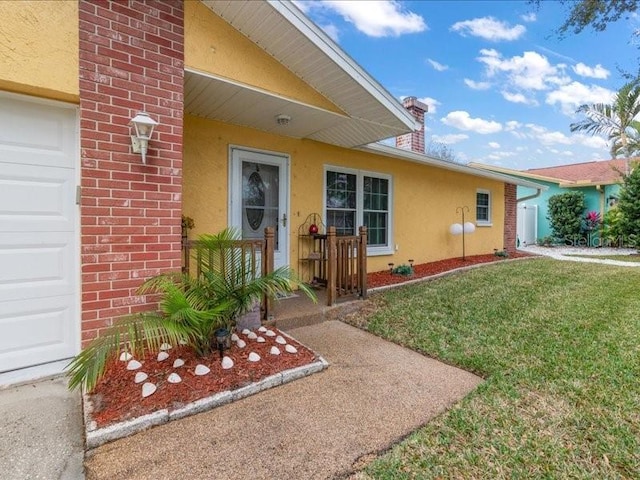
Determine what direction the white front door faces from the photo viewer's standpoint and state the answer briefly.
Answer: facing the viewer and to the right of the viewer

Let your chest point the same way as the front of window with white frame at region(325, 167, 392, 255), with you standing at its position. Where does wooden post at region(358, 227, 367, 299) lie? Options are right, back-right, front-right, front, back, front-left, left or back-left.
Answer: front-right

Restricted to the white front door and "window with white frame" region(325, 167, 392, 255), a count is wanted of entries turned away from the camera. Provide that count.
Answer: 0

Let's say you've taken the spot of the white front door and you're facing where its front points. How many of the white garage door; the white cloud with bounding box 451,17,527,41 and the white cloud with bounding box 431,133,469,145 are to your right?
1

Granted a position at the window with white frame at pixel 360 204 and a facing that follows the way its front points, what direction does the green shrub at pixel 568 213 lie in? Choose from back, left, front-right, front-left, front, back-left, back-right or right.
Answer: left

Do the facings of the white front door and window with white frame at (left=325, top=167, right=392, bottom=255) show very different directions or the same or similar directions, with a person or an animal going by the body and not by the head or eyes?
same or similar directions

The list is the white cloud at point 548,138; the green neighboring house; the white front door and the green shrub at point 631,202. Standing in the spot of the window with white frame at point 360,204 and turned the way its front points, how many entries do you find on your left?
3

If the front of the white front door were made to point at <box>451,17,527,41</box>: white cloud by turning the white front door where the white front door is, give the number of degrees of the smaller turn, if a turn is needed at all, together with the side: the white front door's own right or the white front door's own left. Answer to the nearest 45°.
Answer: approximately 90° to the white front door's own left

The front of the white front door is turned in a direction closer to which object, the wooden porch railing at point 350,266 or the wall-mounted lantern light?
the wooden porch railing

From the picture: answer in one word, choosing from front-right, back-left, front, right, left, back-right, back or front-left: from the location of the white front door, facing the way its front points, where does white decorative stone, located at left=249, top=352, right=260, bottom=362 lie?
front-right

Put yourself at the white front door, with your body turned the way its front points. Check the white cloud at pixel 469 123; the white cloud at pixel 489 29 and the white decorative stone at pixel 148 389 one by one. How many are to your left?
2

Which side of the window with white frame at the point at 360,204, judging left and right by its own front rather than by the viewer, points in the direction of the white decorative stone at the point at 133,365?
right

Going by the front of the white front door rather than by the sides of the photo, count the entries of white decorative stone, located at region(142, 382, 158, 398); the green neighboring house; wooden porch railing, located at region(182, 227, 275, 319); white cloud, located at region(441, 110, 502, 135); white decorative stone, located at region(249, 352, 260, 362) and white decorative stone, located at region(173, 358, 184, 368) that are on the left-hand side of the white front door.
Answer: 2

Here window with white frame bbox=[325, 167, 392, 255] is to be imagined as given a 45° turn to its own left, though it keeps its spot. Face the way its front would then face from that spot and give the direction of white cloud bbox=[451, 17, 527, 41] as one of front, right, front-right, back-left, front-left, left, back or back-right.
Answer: front-left

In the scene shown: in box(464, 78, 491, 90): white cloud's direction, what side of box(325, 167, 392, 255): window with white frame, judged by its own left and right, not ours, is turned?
left
